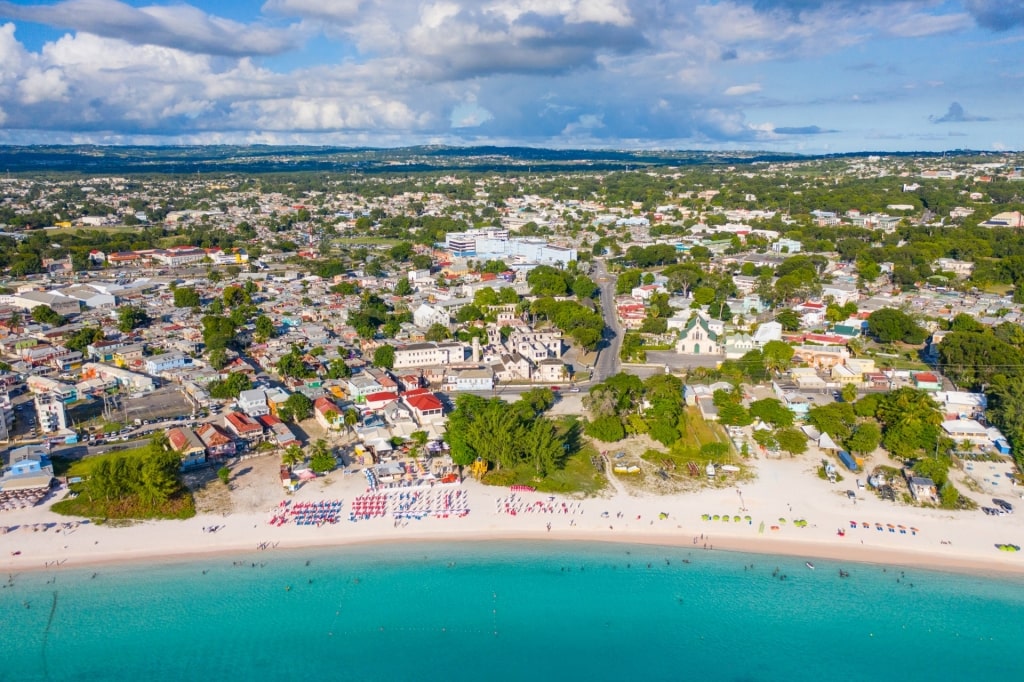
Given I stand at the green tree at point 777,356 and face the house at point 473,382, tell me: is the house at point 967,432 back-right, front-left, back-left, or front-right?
back-left

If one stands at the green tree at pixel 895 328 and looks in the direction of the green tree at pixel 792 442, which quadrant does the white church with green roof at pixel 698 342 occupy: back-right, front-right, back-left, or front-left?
front-right

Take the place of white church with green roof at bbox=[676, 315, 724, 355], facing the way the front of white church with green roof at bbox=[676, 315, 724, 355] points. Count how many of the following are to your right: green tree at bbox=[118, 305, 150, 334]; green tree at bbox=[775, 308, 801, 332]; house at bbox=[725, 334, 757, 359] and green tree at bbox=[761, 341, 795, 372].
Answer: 1

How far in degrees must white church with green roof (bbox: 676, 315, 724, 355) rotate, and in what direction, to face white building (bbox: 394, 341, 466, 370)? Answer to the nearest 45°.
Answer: approximately 45° to its right

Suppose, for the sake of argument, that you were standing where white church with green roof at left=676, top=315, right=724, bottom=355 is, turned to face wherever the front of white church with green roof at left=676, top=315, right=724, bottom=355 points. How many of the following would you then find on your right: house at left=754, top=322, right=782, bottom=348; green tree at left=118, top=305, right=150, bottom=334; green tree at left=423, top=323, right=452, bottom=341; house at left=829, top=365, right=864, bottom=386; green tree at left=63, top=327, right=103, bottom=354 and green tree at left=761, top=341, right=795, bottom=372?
3

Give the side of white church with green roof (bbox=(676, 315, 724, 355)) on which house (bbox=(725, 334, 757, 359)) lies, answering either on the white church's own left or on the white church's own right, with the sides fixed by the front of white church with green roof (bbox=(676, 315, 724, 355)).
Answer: on the white church's own left

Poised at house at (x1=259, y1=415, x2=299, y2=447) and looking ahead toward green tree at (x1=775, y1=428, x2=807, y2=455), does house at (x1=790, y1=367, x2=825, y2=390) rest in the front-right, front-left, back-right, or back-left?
front-left

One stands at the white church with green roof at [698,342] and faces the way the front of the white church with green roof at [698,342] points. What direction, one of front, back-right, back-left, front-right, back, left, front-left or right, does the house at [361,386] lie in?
front-right

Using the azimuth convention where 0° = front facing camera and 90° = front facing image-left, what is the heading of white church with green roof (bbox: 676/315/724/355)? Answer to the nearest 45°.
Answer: approximately 0°

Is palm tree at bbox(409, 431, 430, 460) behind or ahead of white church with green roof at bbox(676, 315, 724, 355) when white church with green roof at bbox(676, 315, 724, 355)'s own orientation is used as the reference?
ahead

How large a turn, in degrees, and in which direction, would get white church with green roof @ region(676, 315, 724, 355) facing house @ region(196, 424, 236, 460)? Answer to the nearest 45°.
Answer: approximately 45° to its right

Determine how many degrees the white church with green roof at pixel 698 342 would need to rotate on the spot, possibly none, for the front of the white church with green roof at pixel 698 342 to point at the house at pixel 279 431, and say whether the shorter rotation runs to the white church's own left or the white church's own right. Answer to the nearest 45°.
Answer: approximately 45° to the white church's own right

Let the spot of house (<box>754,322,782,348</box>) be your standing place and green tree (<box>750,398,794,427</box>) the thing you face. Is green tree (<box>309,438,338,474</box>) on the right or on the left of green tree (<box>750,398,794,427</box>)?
right

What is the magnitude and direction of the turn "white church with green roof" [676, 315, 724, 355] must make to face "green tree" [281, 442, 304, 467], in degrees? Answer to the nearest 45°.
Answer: approximately 45° to its right

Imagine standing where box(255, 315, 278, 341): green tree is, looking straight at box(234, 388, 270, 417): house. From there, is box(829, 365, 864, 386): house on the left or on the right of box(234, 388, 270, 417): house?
left

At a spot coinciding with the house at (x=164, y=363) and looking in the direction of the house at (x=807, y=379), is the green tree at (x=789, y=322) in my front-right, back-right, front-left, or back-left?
front-left
